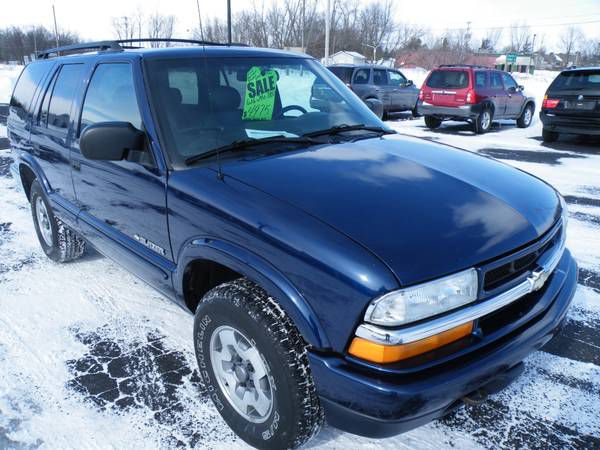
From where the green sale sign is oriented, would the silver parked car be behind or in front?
behind

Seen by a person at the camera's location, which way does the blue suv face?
facing the viewer and to the right of the viewer

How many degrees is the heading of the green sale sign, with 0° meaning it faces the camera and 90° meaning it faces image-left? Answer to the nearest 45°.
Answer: approximately 0°

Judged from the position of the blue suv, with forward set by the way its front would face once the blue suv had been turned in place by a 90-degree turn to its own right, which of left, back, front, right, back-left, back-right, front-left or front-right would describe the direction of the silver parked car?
back-right

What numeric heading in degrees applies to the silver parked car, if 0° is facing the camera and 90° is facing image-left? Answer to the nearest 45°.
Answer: approximately 225°

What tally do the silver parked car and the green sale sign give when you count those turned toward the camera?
1

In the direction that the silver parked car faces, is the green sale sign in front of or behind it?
behind
